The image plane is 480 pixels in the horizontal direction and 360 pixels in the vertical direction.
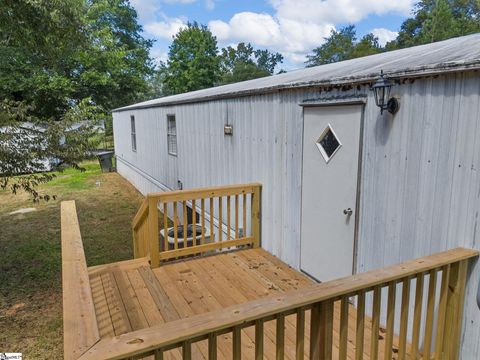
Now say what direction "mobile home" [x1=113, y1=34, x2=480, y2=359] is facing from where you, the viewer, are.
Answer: facing the viewer and to the left of the viewer

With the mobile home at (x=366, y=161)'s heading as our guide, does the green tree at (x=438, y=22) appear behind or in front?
behind

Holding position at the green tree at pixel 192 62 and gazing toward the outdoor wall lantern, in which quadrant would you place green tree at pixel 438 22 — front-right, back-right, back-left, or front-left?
front-left

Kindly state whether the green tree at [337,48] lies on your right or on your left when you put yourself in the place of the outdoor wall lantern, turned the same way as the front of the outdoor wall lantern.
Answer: on your right

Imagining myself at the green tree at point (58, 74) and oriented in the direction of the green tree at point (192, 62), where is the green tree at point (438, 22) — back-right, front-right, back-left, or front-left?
front-right

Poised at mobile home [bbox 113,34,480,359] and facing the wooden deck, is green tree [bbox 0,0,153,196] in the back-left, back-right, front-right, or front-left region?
back-right

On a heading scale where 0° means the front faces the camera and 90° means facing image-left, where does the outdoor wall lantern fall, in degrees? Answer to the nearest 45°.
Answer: approximately 45°

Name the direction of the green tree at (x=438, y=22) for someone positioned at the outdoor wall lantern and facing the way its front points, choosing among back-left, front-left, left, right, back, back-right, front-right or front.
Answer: back-right

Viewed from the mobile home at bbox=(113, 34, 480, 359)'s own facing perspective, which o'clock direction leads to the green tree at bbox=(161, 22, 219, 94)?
The green tree is roughly at 4 o'clock from the mobile home.

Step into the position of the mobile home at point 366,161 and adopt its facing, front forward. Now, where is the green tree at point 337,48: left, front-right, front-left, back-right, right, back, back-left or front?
back-right
